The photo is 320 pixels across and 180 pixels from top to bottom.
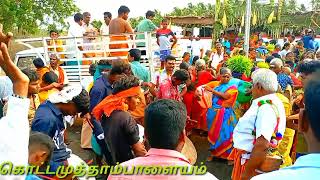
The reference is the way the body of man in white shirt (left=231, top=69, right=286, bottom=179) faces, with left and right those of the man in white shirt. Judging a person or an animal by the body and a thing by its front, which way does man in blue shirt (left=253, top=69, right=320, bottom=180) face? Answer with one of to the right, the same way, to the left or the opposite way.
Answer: to the right

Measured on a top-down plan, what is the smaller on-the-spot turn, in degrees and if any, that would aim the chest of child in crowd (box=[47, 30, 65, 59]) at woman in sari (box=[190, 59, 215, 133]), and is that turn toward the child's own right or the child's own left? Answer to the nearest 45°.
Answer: approximately 45° to the child's own left

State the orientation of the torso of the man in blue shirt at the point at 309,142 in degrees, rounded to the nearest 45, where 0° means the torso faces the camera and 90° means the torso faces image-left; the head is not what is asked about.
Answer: approximately 180°

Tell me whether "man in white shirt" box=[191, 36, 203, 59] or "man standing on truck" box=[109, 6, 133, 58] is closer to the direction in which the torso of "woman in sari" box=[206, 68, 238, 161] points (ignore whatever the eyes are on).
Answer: the man standing on truck

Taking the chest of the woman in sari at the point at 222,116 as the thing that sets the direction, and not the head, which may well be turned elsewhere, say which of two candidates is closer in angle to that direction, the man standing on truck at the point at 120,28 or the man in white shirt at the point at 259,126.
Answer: the man in white shirt

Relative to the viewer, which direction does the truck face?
to the viewer's left

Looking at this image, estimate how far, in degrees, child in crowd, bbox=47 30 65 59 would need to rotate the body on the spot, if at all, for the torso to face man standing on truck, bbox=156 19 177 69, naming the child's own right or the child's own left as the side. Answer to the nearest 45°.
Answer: approximately 90° to the child's own left
